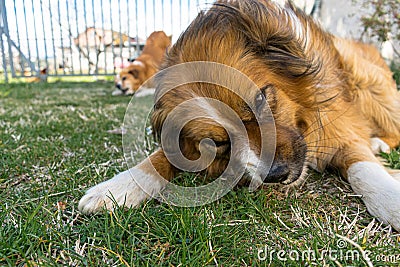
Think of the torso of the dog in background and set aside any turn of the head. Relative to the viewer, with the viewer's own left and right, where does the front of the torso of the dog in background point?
facing the viewer and to the left of the viewer

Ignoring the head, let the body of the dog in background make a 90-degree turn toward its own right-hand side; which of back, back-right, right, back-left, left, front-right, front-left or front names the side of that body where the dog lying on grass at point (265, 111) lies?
back-left
